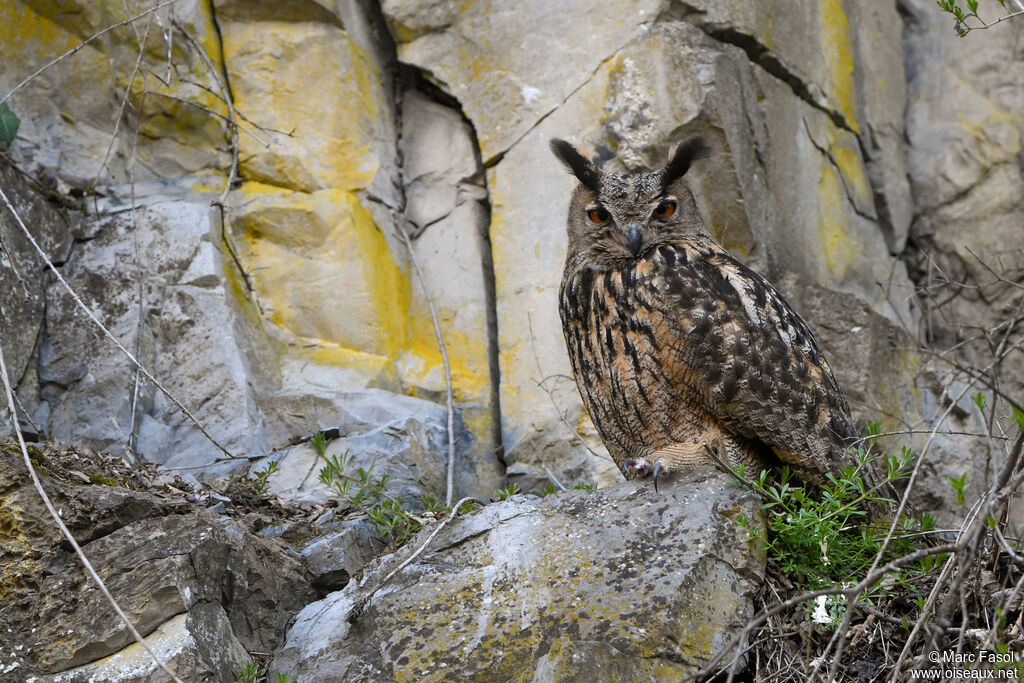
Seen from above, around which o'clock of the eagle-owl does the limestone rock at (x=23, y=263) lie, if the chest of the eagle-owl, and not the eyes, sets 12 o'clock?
The limestone rock is roughly at 2 o'clock from the eagle-owl.

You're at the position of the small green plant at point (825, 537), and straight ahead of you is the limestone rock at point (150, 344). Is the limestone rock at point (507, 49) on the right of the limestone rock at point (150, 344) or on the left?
right

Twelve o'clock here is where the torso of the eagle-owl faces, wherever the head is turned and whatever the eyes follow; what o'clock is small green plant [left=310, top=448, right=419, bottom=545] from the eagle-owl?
The small green plant is roughly at 2 o'clock from the eagle-owl.

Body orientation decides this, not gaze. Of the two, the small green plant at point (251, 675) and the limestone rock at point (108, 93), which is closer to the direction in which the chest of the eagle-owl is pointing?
the small green plant

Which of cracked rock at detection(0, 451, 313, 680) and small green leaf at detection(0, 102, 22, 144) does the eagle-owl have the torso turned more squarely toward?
the cracked rock

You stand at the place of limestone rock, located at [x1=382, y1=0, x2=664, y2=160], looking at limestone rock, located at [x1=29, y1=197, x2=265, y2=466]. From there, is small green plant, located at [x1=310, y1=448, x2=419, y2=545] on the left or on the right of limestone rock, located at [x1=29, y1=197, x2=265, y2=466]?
left

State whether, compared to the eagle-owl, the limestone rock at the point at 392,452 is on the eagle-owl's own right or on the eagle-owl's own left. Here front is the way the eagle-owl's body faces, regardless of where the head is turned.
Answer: on the eagle-owl's own right

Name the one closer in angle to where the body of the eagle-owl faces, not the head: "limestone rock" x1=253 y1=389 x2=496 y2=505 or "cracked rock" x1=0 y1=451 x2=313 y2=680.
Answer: the cracked rock

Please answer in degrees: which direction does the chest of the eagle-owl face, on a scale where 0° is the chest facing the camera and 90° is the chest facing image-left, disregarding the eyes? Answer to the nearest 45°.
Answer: approximately 45°
